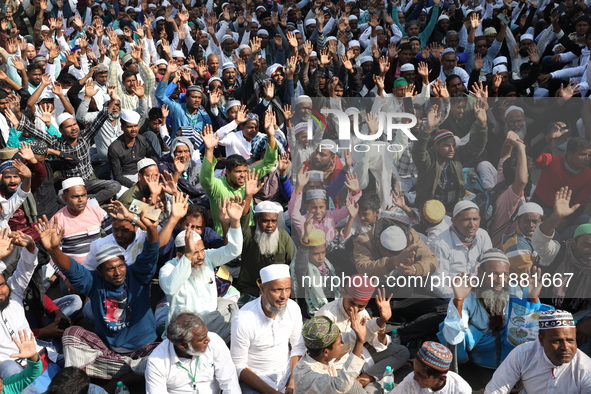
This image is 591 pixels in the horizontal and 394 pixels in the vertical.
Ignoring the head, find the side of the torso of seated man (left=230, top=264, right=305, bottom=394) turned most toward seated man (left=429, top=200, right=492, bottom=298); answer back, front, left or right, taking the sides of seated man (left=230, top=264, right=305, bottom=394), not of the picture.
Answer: left

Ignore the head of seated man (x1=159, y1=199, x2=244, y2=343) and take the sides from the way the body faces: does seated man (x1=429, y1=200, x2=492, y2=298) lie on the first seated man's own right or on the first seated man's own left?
on the first seated man's own left

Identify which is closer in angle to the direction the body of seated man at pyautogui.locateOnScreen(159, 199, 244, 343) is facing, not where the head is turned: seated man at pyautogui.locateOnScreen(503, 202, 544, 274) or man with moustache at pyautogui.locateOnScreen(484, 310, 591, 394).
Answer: the man with moustache

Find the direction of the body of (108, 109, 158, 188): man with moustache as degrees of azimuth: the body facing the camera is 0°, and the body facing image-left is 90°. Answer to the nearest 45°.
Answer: approximately 315°
